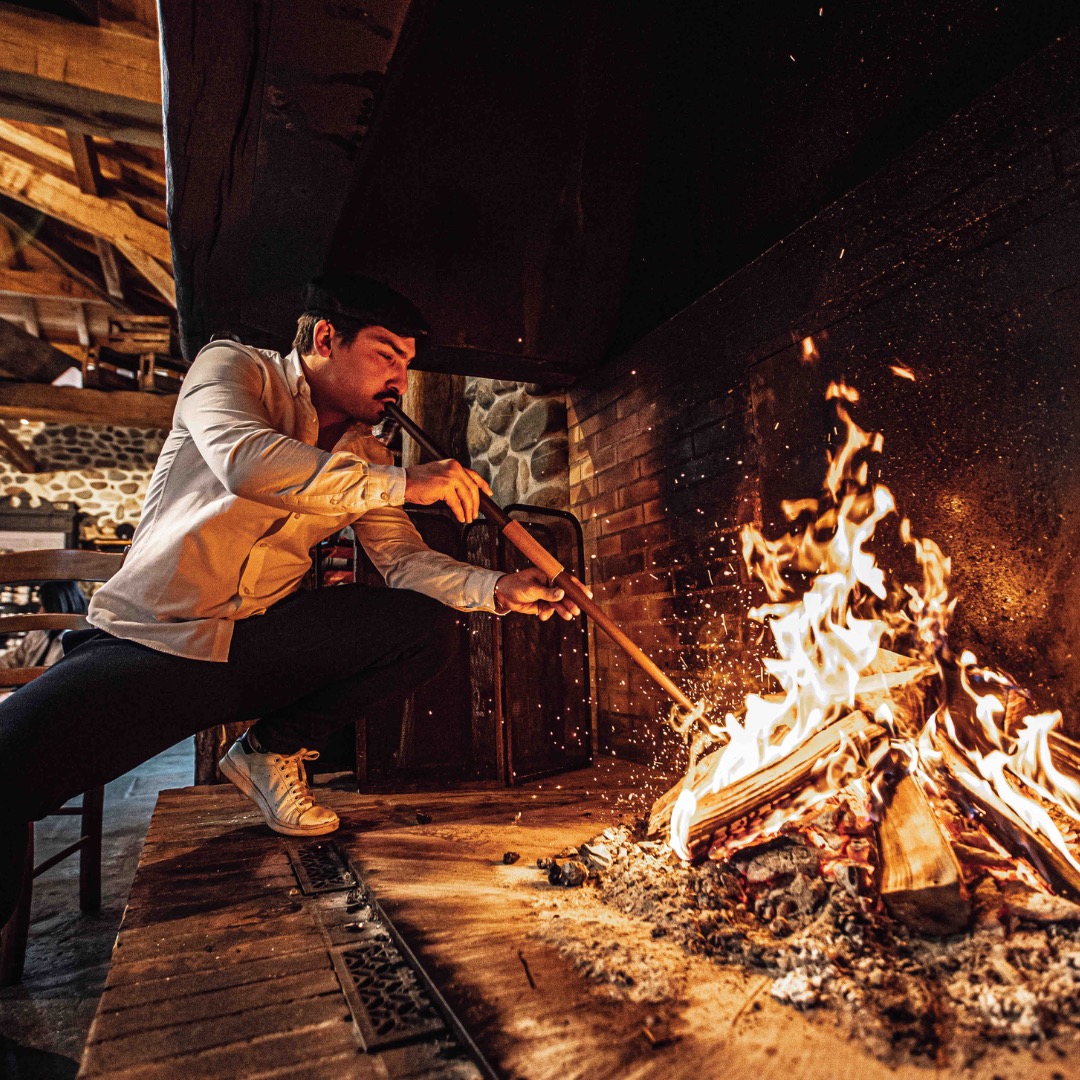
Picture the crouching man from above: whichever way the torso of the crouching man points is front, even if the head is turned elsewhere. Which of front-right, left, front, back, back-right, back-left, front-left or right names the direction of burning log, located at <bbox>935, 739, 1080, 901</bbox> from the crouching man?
front

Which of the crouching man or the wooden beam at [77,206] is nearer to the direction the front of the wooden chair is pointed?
the crouching man

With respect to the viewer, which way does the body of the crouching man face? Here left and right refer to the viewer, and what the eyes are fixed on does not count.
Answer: facing the viewer and to the right of the viewer

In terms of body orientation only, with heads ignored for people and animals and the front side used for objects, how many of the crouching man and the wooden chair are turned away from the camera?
0

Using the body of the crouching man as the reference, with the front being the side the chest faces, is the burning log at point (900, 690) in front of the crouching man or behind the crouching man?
in front

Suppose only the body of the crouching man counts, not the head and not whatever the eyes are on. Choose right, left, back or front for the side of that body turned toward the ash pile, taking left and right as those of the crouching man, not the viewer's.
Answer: front

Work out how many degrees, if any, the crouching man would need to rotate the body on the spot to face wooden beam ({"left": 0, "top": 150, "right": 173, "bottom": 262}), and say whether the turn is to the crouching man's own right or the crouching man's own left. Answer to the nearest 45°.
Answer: approximately 135° to the crouching man's own left

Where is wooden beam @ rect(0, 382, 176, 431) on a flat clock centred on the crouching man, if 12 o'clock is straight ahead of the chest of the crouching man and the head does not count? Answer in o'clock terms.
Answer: The wooden beam is roughly at 7 o'clock from the crouching man.

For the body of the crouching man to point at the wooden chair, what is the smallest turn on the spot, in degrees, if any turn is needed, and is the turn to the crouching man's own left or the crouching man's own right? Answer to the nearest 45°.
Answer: approximately 180°

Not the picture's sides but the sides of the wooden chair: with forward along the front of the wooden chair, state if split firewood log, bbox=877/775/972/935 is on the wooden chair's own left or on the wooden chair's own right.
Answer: on the wooden chair's own left

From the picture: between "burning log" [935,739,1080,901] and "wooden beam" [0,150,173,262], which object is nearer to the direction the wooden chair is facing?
the burning log
